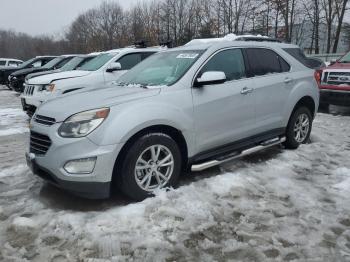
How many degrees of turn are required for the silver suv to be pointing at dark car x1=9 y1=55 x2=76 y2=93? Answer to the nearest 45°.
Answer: approximately 90° to its right

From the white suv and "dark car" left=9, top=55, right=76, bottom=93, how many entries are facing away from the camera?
0

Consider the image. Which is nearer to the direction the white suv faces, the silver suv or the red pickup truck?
the silver suv

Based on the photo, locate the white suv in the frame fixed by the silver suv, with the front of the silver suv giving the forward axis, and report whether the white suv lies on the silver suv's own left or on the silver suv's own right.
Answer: on the silver suv's own right

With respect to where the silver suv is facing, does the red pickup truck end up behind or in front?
behind

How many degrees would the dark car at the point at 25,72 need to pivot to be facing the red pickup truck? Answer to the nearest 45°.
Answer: approximately 90° to its left
